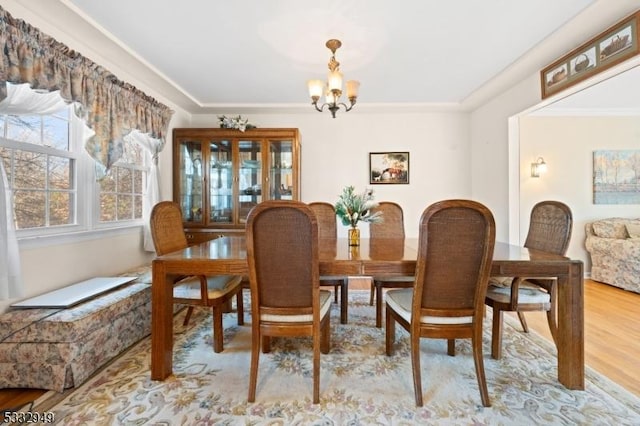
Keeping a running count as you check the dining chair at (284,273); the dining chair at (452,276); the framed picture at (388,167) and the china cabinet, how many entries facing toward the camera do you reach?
2

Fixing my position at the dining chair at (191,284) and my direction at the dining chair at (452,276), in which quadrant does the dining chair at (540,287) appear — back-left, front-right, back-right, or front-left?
front-left

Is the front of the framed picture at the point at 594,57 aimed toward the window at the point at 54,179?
yes

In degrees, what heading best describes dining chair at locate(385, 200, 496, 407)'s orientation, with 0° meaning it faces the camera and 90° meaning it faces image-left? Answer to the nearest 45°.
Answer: approximately 135°

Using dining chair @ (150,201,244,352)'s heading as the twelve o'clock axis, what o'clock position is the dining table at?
The dining table is roughly at 12 o'clock from the dining chair.

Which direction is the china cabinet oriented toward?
toward the camera

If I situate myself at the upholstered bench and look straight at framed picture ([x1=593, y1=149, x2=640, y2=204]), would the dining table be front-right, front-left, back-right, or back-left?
front-right

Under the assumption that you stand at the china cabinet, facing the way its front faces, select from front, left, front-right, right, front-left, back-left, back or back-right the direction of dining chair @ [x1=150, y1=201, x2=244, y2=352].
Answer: front

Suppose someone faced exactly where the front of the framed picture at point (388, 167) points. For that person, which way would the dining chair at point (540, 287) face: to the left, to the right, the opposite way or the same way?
to the right

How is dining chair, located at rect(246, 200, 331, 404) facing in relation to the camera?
away from the camera

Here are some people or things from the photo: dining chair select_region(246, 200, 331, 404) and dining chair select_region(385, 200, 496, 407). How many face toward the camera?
0

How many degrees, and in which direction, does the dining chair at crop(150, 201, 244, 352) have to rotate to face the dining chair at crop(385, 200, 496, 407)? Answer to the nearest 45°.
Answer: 0° — it already faces it

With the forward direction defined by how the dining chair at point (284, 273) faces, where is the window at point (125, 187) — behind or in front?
in front

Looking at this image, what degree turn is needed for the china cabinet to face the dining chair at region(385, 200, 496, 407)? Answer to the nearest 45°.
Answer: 0° — it already faces it

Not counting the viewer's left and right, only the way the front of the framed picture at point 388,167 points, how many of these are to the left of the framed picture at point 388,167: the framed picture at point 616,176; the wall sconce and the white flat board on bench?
2

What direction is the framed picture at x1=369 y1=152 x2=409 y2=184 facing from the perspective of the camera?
toward the camera

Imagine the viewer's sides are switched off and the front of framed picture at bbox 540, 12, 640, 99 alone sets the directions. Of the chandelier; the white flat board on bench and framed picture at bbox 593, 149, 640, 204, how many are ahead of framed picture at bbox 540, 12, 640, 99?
2

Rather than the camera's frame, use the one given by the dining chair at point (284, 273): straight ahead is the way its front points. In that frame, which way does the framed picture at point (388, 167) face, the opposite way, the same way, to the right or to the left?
the opposite way
